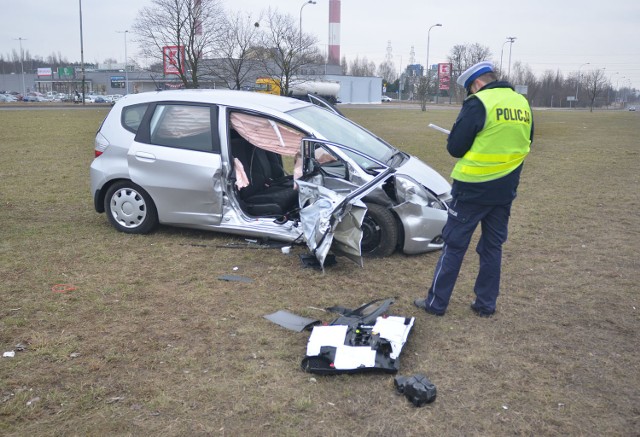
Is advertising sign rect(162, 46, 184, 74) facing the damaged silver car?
yes

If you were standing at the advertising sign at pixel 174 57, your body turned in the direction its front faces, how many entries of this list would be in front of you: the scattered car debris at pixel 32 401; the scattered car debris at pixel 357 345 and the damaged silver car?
3

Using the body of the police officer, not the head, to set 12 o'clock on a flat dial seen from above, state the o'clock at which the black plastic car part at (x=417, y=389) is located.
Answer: The black plastic car part is roughly at 8 o'clock from the police officer.

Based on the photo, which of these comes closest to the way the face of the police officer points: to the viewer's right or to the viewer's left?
to the viewer's left

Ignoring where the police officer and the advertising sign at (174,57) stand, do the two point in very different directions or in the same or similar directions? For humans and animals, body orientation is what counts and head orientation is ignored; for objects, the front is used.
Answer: very different directions

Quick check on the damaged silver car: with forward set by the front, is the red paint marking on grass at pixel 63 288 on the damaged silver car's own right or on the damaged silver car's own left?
on the damaged silver car's own right

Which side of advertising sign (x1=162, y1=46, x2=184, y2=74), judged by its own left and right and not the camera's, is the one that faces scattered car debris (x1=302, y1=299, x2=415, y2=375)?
front

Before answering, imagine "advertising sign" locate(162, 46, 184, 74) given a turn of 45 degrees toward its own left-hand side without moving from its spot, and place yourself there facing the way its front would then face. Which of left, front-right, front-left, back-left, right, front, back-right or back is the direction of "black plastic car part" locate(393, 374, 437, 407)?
front-right

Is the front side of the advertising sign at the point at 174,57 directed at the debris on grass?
yes

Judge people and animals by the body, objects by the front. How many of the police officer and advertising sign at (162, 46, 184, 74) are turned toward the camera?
1

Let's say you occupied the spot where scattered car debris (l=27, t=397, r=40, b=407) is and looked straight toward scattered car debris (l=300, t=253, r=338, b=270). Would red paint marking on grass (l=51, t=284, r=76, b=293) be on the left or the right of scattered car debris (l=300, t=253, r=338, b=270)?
left

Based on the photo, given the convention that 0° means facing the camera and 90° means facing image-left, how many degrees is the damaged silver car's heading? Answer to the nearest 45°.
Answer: approximately 315°

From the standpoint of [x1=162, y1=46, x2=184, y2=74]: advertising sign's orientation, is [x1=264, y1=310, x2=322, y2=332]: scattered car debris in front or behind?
in front

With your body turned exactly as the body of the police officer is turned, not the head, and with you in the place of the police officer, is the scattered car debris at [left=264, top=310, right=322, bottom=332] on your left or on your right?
on your left

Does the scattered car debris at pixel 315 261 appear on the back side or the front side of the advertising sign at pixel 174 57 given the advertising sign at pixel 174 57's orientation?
on the front side

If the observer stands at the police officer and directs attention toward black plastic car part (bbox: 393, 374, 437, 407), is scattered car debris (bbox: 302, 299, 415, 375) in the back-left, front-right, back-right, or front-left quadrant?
front-right

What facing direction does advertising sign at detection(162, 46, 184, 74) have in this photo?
toward the camera

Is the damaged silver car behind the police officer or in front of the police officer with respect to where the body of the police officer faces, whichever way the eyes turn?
in front
